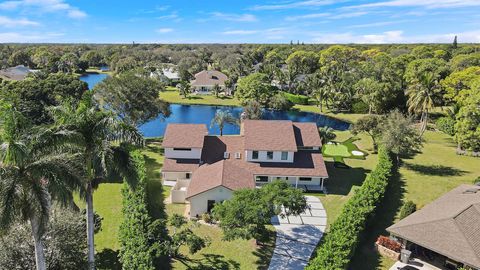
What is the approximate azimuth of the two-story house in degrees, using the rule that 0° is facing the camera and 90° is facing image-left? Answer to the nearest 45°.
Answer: approximately 0°

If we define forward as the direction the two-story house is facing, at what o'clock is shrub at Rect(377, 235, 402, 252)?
The shrub is roughly at 11 o'clock from the two-story house.
